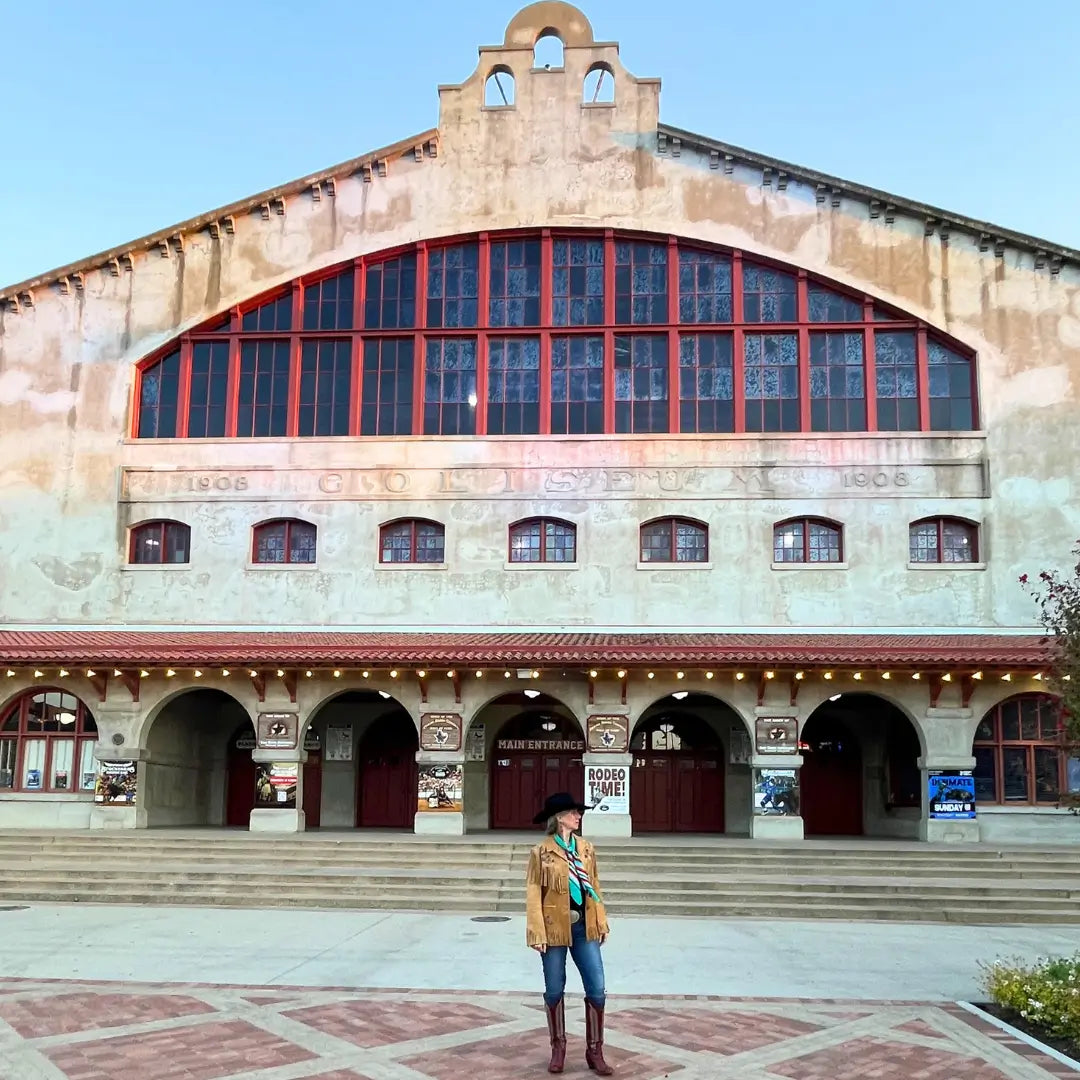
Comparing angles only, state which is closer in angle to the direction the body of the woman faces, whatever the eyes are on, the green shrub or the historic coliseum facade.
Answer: the green shrub

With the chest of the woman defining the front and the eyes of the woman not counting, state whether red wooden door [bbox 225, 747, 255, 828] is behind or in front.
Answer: behind

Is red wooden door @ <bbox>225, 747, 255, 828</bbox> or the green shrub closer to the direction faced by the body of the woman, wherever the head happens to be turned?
the green shrub

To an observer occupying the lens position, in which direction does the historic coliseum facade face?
facing the viewer

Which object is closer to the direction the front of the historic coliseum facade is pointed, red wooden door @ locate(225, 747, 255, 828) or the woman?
the woman

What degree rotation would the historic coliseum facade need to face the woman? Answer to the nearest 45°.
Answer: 0° — it already faces them

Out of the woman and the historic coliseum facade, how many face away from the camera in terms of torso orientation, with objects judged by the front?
0

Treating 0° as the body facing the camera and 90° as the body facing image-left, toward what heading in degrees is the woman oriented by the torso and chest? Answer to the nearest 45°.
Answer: approximately 315°

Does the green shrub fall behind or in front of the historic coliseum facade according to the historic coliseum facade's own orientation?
in front
